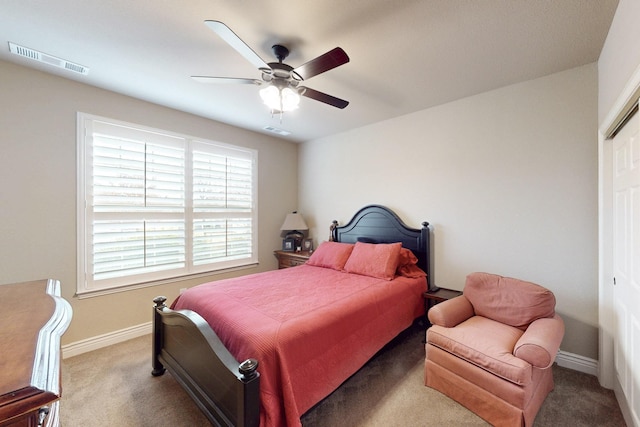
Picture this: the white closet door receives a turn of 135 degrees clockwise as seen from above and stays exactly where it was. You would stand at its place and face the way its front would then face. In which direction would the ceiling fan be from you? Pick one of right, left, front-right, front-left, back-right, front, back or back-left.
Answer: back

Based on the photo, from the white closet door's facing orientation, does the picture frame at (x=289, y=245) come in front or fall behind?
in front

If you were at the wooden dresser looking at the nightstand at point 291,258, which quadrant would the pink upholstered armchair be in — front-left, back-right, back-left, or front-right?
front-right

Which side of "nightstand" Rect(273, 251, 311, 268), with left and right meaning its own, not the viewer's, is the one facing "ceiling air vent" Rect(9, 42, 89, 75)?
front

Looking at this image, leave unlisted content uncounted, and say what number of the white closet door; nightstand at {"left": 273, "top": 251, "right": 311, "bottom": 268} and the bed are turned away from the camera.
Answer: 0

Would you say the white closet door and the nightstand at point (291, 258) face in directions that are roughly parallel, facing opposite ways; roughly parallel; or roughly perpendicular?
roughly perpendicular

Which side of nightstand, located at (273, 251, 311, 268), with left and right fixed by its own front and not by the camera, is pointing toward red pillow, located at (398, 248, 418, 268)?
left

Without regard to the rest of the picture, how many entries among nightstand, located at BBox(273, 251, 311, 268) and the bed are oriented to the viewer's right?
0

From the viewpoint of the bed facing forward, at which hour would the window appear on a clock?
The window is roughly at 3 o'clock from the bed.

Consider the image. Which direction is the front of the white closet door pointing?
to the viewer's left

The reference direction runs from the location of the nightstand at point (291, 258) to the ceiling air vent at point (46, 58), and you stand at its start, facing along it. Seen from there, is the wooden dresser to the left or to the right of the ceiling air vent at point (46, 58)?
left

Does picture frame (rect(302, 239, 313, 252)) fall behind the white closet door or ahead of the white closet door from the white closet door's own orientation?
ahead

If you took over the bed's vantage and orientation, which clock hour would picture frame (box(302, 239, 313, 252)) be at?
The picture frame is roughly at 5 o'clock from the bed.

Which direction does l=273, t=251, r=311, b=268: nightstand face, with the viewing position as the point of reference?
facing the viewer and to the left of the viewer
